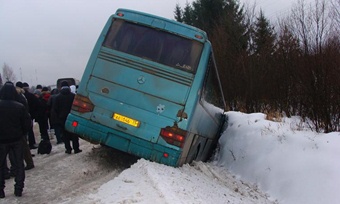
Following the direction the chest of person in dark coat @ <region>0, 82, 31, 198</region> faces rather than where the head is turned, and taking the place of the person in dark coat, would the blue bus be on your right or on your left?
on your right

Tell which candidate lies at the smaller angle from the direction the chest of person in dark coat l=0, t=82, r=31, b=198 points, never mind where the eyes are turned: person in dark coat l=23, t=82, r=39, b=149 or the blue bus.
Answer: the person in dark coat

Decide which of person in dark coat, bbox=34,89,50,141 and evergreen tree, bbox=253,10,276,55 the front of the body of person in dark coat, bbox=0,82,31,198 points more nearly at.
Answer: the person in dark coat

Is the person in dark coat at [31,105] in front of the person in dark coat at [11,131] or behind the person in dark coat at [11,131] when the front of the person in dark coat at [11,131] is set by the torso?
in front

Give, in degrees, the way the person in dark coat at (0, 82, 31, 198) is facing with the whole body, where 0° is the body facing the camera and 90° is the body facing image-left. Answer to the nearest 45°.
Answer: approximately 180°

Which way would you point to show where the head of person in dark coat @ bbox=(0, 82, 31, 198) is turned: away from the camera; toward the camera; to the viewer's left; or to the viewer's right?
away from the camera

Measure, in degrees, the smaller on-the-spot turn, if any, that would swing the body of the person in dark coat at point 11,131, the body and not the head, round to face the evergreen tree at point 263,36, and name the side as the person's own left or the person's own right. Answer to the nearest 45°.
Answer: approximately 45° to the person's own right

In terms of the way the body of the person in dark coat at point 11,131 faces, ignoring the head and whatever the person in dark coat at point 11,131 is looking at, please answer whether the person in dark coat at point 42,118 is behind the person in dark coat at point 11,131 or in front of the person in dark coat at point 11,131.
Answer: in front
